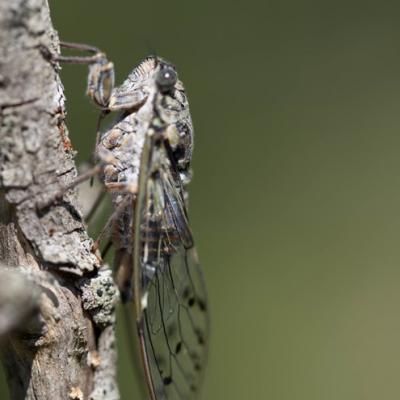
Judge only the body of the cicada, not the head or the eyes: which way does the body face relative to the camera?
to the viewer's left
